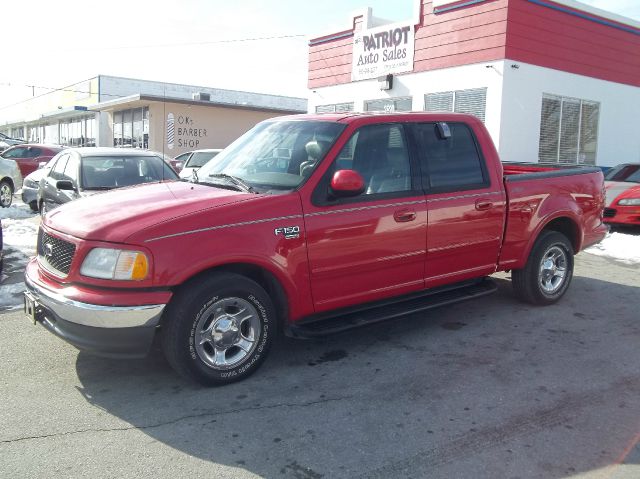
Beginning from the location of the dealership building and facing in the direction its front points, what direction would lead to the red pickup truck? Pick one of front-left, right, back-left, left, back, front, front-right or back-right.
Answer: front-left

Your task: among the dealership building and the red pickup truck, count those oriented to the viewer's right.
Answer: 0

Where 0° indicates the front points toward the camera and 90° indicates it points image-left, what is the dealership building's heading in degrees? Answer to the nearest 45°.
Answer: approximately 45°

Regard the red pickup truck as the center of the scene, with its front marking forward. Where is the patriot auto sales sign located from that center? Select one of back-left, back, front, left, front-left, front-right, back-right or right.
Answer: back-right

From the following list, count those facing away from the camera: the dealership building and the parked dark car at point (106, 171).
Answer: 0

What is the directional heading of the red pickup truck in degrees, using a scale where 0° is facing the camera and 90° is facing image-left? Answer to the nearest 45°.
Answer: approximately 45°
